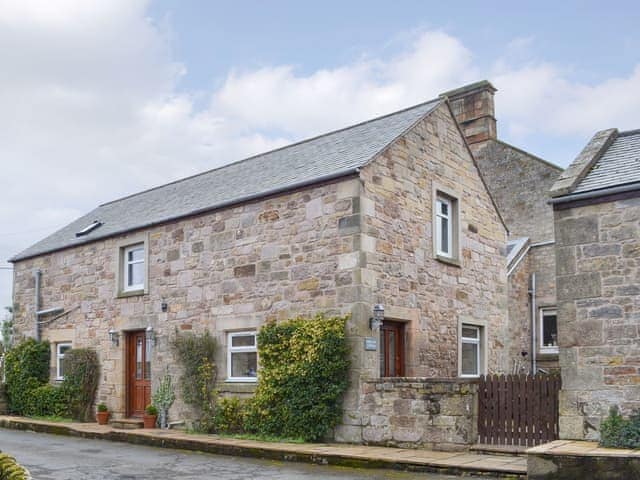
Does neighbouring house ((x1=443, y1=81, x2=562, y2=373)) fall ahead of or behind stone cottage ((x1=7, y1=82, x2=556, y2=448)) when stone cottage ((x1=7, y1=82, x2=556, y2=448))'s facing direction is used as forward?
behind

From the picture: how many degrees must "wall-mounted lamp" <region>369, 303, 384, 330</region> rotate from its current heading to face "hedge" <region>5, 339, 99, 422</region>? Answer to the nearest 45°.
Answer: approximately 180°

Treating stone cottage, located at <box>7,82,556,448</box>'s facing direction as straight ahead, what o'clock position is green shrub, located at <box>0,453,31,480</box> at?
The green shrub is roughly at 11 o'clock from the stone cottage.

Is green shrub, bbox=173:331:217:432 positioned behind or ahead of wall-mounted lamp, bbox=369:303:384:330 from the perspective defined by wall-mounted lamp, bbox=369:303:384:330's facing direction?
behind

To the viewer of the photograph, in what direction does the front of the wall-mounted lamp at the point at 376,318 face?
facing the viewer and to the right of the viewer

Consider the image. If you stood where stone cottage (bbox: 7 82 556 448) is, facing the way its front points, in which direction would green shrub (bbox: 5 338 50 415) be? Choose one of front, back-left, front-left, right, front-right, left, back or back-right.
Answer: right

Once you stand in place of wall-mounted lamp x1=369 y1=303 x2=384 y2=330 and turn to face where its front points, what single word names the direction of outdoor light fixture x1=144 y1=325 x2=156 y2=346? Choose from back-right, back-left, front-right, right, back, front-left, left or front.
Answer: back

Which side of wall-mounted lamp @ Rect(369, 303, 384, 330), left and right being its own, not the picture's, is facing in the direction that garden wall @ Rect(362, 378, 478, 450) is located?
front

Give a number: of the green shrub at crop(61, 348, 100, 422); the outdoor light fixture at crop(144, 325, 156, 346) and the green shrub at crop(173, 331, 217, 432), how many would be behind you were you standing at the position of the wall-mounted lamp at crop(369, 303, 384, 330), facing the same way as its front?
3

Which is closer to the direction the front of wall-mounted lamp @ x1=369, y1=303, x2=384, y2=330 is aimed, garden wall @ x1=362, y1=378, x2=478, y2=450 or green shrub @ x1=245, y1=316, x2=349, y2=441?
the garden wall

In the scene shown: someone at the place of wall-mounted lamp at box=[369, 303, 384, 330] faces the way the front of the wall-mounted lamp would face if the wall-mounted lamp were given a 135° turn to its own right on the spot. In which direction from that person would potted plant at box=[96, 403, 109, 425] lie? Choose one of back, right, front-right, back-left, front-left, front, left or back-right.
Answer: front-right

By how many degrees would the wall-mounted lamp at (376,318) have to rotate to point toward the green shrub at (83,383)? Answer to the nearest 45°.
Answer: approximately 180°

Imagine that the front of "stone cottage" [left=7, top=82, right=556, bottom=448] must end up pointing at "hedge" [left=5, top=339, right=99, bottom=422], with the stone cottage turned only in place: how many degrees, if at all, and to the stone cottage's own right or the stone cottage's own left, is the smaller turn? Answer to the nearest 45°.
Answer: approximately 90° to the stone cottage's own right

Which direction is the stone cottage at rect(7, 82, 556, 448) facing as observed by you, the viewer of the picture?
facing the viewer and to the left of the viewer
